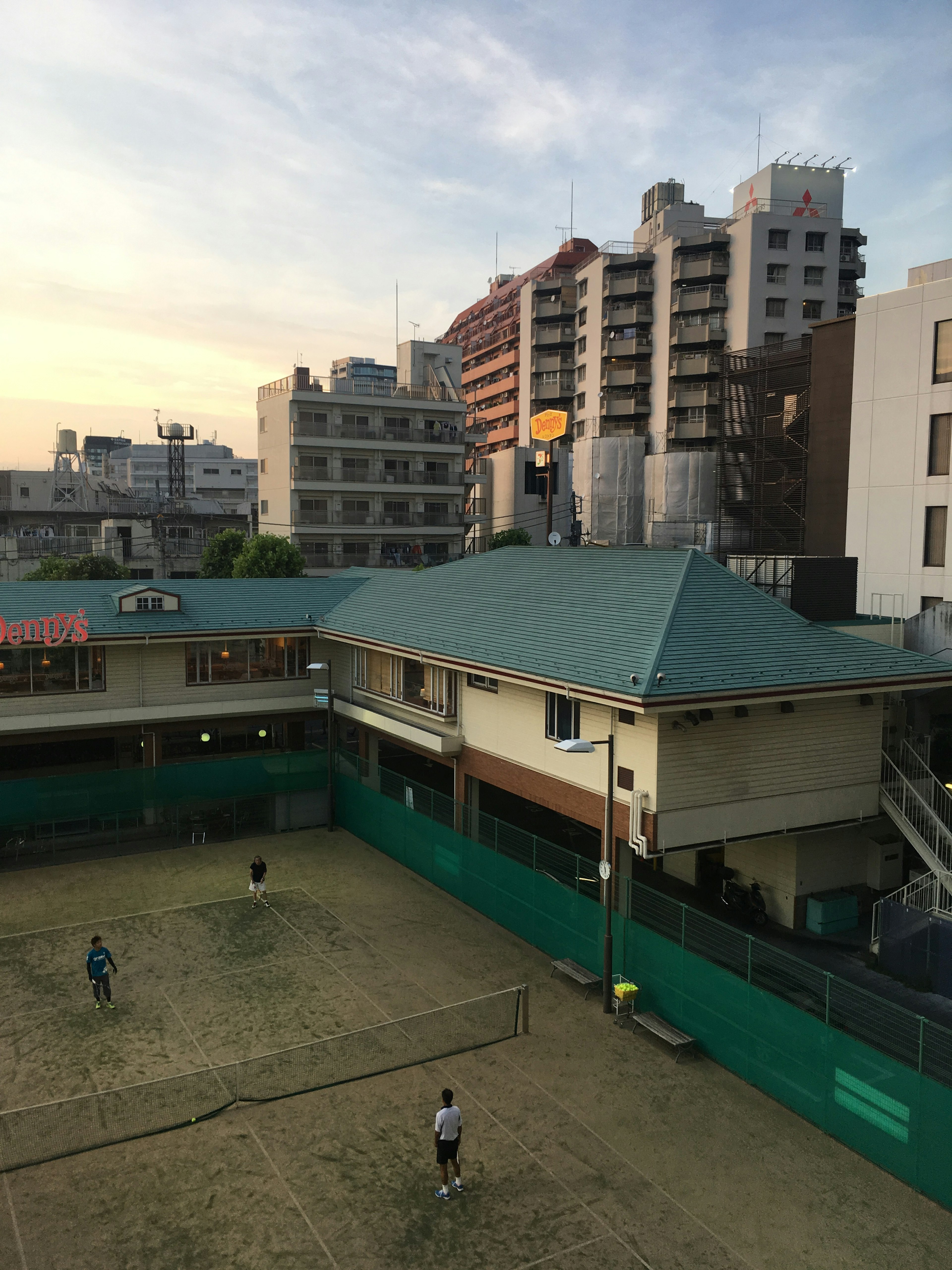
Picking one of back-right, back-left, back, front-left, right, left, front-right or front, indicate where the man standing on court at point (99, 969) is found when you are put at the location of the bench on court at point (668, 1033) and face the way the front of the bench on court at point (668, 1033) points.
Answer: front-right

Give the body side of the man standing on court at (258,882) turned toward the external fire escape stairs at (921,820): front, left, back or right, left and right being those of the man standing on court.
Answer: left

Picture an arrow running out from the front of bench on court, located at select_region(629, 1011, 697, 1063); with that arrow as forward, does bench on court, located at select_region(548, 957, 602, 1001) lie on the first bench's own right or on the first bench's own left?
on the first bench's own right

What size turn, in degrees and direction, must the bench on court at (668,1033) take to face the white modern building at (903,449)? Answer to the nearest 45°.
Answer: approximately 135° to its right

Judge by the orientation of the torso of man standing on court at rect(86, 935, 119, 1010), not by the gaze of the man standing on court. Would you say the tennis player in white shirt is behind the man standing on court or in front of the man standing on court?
in front

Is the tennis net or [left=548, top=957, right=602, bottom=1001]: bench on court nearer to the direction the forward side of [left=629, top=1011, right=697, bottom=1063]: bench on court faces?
the tennis net

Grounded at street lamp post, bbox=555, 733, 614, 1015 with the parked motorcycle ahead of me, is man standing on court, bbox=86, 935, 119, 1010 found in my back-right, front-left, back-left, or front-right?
back-left

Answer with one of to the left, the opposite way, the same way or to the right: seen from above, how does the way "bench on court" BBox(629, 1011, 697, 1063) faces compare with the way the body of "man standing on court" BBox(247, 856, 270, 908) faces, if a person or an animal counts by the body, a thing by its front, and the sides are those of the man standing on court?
to the right

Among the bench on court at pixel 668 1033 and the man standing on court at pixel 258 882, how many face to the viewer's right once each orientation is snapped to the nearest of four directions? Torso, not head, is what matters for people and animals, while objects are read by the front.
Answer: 0

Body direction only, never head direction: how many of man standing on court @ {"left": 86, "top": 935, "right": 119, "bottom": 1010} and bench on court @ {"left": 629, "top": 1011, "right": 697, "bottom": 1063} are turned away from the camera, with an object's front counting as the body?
0

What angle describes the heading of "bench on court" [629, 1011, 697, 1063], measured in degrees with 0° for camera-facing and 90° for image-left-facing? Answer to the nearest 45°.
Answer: approximately 45°

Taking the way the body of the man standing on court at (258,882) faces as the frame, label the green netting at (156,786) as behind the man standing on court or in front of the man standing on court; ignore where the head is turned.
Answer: behind

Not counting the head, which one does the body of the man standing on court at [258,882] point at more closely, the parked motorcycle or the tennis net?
the tennis net

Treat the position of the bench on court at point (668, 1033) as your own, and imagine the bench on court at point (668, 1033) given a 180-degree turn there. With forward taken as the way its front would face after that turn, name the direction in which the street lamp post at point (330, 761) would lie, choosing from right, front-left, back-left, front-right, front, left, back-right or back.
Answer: left

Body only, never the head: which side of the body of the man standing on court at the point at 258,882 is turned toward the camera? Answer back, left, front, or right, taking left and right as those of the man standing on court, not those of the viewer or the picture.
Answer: front
